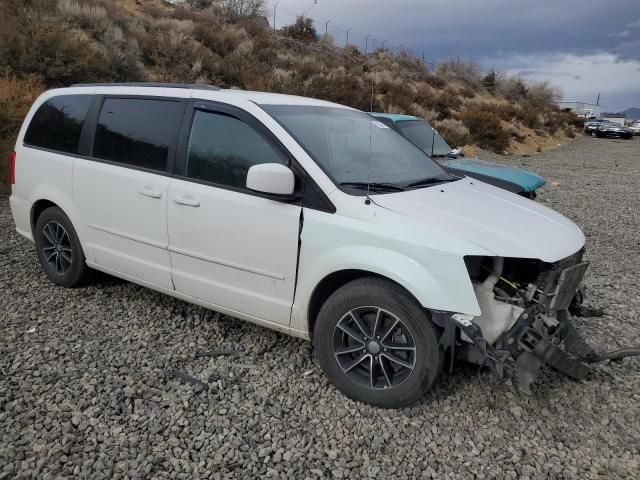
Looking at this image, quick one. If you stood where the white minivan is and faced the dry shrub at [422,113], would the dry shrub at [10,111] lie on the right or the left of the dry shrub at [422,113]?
left

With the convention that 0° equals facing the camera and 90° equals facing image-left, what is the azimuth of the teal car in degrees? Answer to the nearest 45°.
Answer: approximately 315°

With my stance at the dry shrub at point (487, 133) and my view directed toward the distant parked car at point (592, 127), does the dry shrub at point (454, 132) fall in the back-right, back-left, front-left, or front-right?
back-left

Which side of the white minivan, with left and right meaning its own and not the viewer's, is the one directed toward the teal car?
left

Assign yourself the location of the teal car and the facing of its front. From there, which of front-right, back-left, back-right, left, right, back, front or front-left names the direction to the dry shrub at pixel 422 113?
back-left

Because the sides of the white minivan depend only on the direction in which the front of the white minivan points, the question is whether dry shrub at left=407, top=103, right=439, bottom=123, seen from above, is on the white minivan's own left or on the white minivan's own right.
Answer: on the white minivan's own left

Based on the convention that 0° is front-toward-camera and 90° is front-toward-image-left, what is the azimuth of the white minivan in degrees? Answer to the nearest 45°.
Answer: approximately 315°

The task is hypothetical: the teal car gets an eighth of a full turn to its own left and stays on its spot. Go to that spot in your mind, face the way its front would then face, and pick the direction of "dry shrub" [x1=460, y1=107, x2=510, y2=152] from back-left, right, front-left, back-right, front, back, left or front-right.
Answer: left

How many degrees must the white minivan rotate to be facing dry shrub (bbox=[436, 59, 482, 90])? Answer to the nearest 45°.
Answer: approximately 135° to its left

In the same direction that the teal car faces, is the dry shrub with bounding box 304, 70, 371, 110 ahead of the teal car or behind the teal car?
behind

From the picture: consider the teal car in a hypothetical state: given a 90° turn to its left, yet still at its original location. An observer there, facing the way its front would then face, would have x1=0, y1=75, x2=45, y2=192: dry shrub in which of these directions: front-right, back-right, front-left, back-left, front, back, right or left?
back-left

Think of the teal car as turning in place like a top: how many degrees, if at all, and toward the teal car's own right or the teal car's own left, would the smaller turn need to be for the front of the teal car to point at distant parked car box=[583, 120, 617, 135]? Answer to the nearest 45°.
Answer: approximately 135° to the teal car's own left
